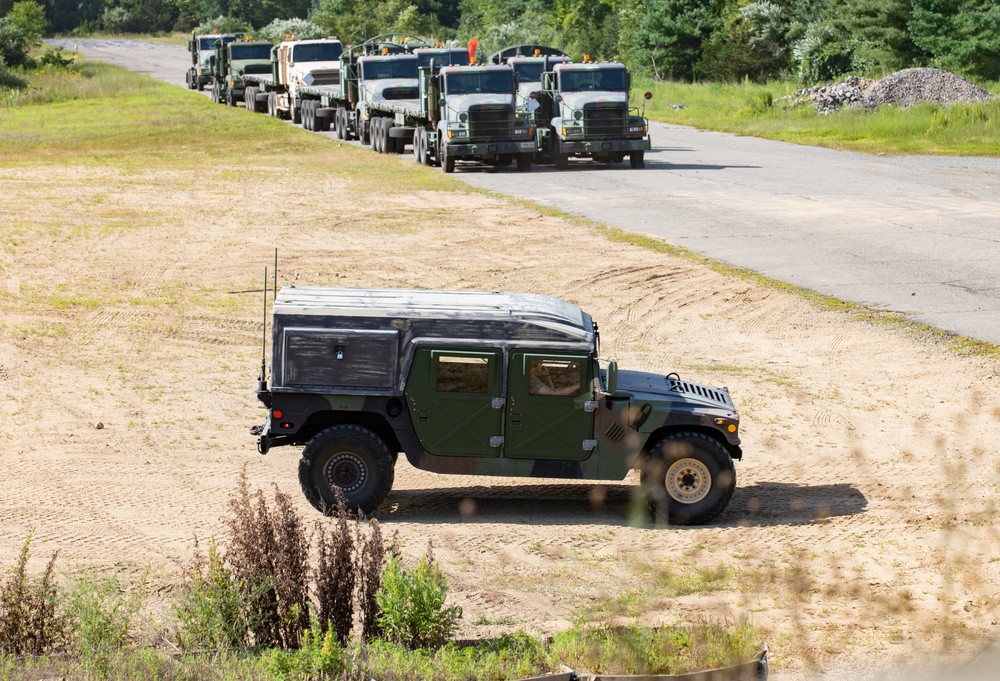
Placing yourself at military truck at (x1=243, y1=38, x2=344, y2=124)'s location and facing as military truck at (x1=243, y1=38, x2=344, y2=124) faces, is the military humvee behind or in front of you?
in front

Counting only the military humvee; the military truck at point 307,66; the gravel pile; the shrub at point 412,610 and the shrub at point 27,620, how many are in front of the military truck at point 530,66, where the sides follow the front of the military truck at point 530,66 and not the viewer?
3

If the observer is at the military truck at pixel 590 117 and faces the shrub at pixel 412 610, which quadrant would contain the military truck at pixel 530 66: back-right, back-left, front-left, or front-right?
back-right

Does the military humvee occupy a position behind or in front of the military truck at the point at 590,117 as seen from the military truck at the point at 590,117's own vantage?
in front

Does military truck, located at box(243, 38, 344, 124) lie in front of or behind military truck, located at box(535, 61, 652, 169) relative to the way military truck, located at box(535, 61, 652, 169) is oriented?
behind

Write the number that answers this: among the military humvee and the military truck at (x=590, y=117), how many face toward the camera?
1

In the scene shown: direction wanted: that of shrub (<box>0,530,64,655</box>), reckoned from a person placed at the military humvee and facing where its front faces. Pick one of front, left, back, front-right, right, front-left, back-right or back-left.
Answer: back-right

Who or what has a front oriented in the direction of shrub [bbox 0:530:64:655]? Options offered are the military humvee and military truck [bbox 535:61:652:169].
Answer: the military truck

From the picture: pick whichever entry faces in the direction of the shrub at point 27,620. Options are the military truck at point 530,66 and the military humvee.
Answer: the military truck

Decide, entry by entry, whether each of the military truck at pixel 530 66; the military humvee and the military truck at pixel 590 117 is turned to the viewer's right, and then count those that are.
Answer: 1

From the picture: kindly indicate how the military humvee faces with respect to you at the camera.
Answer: facing to the right of the viewer

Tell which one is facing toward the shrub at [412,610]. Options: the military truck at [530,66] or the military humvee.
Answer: the military truck

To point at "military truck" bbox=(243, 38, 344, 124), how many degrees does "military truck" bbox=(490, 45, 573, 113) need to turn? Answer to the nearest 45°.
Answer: approximately 135° to its right

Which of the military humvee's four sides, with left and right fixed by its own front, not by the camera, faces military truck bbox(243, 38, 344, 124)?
left

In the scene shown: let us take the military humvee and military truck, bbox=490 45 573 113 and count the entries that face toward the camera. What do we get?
1

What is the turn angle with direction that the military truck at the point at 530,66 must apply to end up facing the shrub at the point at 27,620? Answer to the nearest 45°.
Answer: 0° — it already faces it
